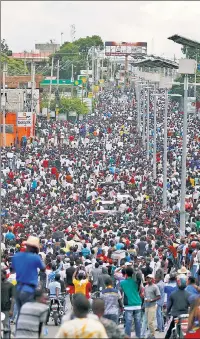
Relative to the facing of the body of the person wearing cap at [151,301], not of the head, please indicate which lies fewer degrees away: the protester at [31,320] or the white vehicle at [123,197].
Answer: the protester

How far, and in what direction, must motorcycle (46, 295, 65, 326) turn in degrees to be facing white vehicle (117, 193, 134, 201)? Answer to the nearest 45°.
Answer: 0° — it already faces it

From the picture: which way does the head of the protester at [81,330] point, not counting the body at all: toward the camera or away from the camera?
away from the camera

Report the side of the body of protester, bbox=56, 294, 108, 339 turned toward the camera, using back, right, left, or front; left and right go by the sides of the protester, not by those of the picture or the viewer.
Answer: back

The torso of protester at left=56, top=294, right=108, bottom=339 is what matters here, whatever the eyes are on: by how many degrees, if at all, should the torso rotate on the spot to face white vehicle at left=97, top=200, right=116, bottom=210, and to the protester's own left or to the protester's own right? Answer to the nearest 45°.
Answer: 0° — they already face it

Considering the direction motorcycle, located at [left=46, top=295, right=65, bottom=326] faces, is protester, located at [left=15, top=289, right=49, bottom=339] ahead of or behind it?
behind
